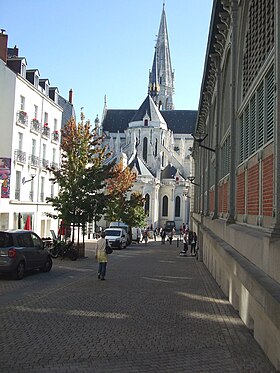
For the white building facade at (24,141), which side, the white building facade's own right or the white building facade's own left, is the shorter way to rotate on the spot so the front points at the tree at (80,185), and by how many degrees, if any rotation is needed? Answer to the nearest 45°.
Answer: approximately 45° to the white building facade's own right

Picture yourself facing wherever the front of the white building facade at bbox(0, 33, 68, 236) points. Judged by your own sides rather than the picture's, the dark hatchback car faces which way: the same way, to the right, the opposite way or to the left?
to the left

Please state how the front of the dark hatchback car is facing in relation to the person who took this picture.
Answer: facing away from the viewer and to the right of the viewer

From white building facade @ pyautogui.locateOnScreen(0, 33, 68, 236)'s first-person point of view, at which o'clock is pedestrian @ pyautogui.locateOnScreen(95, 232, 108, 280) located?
The pedestrian is roughly at 1 o'clock from the white building facade.

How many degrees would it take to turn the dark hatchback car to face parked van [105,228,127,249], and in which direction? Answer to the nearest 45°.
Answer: approximately 45° to its left

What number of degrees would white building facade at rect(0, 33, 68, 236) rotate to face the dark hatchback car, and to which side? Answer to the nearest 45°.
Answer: approximately 45° to its right

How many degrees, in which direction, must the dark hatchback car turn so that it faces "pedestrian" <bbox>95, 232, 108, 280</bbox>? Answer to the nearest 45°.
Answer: approximately 45° to its right

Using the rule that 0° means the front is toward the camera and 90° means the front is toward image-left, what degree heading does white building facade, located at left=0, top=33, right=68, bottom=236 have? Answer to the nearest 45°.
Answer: approximately 315°

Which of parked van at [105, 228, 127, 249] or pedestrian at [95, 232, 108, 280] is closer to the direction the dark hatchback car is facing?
the parked van
